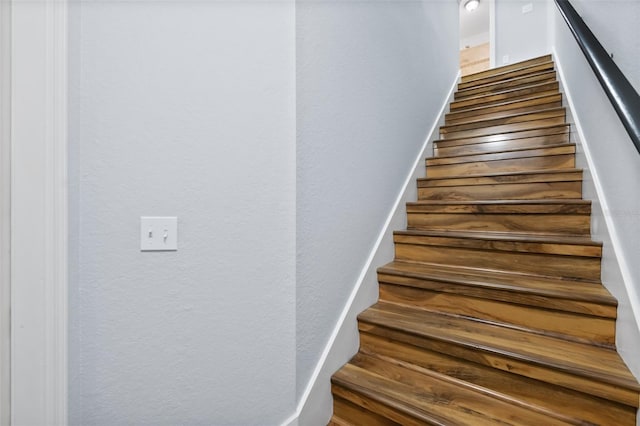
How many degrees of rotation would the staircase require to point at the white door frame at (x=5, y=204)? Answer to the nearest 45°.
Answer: approximately 45° to its right

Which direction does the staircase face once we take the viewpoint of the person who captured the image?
facing the viewer

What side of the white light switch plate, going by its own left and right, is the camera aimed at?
front

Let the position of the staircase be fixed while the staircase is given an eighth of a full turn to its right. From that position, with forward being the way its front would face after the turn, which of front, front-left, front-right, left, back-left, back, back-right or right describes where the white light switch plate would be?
front

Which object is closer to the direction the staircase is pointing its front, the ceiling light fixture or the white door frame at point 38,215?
the white door frame

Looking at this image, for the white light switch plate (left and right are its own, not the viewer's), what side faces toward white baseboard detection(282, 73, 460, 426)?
left
